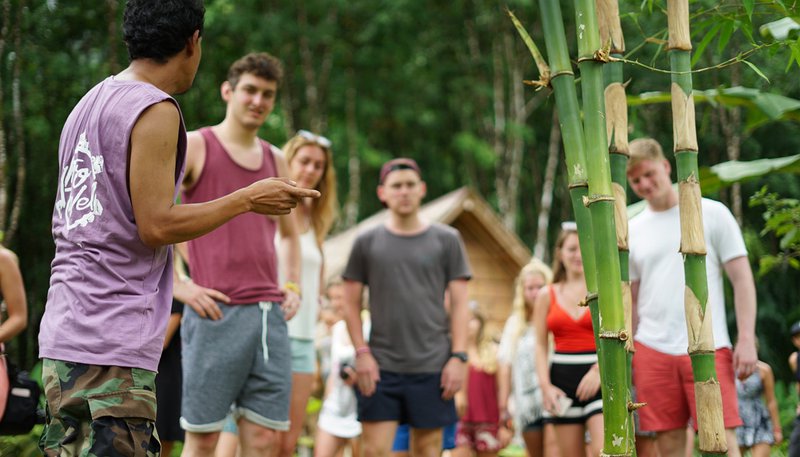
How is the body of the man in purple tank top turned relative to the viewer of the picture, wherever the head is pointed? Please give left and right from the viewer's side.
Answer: facing away from the viewer and to the right of the viewer

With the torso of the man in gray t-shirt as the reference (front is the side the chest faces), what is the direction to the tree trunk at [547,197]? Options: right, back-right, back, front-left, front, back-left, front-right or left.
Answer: back

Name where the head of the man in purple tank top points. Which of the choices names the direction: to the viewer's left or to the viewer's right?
to the viewer's right

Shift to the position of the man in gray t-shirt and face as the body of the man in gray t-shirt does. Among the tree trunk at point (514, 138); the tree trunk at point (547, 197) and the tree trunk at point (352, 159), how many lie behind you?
3

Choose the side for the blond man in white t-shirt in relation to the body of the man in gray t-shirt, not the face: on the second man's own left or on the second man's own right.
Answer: on the second man's own left

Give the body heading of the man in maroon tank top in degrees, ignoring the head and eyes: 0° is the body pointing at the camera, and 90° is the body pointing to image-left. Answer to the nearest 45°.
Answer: approximately 315°

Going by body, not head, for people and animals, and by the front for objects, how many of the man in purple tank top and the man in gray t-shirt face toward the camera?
1

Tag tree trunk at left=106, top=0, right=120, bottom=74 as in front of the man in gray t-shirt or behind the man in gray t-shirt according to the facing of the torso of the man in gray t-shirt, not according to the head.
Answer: behind

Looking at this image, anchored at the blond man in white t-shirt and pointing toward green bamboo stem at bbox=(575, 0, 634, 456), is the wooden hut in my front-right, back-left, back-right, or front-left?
back-right

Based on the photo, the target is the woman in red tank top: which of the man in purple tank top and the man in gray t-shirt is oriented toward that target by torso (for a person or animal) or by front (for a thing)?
the man in purple tank top

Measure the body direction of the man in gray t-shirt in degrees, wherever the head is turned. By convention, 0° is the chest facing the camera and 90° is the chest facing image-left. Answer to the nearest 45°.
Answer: approximately 0°

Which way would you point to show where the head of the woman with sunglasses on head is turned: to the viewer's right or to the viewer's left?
to the viewer's left

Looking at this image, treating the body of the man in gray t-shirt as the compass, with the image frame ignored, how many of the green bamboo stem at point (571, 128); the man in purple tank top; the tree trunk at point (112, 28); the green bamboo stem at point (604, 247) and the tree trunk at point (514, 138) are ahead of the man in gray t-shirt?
3

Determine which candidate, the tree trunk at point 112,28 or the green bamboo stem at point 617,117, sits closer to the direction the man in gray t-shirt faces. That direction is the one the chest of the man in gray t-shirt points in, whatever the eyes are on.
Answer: the green bamboo stem
